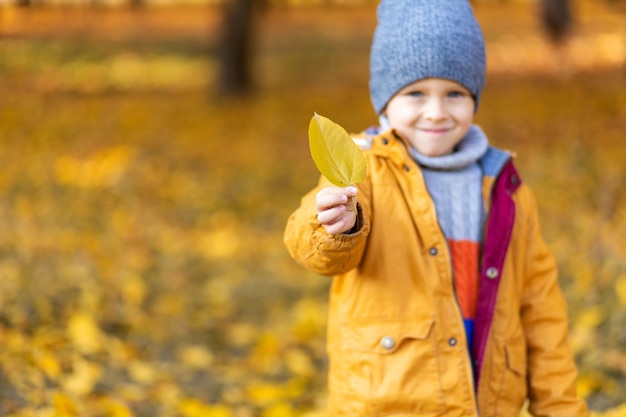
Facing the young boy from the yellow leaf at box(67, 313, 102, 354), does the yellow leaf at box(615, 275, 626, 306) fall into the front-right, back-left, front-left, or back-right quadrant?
front-left

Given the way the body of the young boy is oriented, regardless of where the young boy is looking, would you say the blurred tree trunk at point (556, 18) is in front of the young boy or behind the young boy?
behind

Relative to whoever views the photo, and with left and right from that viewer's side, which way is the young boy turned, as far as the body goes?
facing the viewer

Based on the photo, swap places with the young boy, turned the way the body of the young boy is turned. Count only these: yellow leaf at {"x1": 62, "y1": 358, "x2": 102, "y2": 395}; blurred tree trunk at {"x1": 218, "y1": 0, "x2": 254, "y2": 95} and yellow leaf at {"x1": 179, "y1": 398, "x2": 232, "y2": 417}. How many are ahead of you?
0

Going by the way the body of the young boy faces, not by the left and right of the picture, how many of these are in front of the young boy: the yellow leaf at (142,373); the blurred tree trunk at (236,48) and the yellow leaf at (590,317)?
0

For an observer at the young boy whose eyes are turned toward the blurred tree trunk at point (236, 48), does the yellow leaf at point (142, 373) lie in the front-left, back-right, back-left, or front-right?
front-left

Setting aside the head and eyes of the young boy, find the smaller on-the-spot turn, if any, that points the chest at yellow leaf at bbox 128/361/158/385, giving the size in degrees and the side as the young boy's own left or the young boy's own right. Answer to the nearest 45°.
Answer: approximately 135° to the young boy's own right

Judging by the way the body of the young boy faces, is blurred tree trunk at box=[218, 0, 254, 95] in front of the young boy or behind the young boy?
behind

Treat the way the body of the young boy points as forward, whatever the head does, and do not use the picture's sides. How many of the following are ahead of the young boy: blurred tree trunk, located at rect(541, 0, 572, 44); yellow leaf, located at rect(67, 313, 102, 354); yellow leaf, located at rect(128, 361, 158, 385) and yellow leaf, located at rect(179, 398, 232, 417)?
0

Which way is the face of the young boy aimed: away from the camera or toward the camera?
toward the camera

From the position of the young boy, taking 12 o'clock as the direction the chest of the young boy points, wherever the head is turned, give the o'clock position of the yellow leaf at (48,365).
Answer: The yellow leaf is roughly at 4 o'clock from the young boy.

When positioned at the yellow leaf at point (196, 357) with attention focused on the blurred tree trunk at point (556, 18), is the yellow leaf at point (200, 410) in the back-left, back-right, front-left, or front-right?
back-right

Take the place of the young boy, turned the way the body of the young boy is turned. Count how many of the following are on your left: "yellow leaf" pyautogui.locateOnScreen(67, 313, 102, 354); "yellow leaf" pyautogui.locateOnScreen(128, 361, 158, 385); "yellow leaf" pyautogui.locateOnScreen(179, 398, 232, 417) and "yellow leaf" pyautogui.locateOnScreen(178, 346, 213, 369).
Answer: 0

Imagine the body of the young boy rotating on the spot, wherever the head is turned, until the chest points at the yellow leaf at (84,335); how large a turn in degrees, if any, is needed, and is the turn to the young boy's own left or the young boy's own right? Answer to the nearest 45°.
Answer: approximately 135° to the young boy's own right
